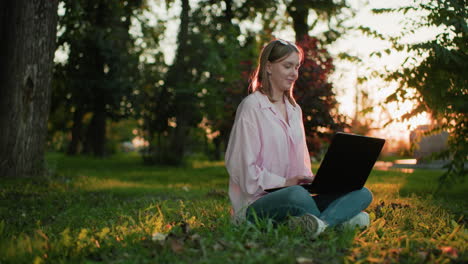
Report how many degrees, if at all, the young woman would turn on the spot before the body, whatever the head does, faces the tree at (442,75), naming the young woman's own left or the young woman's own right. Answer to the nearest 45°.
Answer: approximately 90° to the young woman's own left

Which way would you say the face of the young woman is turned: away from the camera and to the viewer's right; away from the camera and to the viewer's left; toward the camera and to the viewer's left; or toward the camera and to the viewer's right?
toward the camera and to the viewer's right

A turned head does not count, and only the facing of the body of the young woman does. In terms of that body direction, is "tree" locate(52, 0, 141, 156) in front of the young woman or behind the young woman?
behind

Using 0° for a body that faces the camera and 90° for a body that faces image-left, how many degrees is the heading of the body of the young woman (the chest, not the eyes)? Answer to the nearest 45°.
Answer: approximately 315°

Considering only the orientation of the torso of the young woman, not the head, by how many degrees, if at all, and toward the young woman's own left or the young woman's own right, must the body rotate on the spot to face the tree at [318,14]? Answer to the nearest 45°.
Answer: approximately 135° to the young woman's own left

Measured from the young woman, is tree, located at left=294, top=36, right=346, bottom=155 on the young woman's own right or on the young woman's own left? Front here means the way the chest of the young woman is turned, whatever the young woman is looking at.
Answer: on the young woman's own left

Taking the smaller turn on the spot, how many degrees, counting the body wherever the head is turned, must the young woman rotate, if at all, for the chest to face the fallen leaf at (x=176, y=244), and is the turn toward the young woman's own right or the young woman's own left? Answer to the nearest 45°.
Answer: approximately 90° to the young woman's own right
